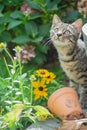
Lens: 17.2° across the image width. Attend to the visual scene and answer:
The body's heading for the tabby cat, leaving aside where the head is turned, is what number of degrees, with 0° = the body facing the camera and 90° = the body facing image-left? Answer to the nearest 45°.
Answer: approximately 45°
